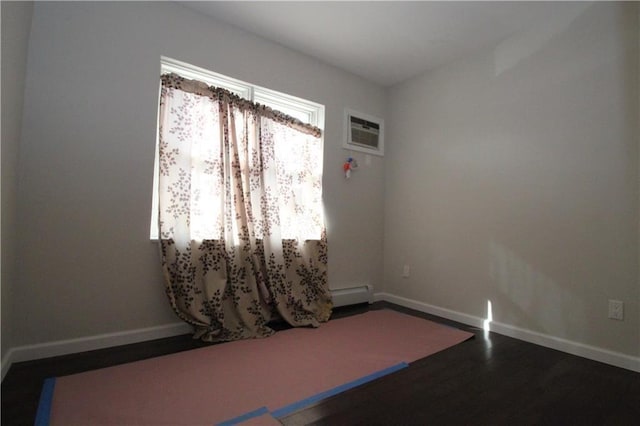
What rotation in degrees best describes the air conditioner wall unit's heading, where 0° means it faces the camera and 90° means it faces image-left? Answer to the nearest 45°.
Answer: approximately 315°

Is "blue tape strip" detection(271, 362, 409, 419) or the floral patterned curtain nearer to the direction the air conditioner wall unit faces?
the blue tape strip

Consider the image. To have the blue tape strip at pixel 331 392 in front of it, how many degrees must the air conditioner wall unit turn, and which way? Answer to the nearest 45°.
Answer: approximately 45° to its right

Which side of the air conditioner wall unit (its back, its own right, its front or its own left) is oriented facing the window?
right

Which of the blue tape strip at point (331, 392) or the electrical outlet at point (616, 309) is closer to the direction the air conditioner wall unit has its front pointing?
the electrical outlet

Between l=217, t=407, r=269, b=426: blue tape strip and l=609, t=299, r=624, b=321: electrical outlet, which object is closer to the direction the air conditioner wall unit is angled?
the electrical outlet

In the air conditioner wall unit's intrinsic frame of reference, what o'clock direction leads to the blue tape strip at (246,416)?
The blue tape strip is roughly at 2 o'clock from the air conditioner wall unit.

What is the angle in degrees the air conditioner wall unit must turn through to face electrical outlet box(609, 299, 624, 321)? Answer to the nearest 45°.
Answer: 0° — it already faces it
